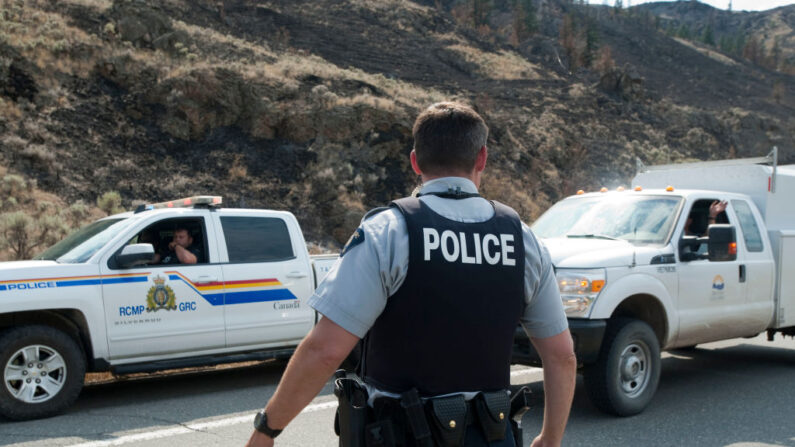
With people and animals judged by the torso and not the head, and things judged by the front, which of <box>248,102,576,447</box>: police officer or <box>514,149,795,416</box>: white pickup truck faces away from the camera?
the police officer

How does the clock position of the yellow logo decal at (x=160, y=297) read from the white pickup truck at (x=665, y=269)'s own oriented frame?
The yellow logo decal is roughly at 1 o'clock from the white pickup truck.

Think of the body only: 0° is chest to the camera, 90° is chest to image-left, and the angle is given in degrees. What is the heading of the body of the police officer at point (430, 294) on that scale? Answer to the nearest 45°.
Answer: approximately 180°

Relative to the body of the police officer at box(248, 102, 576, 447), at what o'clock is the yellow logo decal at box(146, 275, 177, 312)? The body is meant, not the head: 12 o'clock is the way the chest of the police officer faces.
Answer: The yellow logo decal is roughly at 11 o'clock from the police officer.

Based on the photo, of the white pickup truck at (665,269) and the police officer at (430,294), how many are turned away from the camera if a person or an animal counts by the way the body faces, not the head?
1

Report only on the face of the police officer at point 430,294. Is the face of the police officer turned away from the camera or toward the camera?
away from the camera

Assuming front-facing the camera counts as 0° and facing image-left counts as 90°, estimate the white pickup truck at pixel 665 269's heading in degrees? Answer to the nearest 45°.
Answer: approximately 45°

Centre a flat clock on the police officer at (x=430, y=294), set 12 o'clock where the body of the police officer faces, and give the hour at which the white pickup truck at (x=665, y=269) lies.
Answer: The white pickup truck is roughly at 1 o'clock from the police officer.

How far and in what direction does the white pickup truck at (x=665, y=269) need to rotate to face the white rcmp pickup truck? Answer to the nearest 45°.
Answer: approximately 45° to its right
